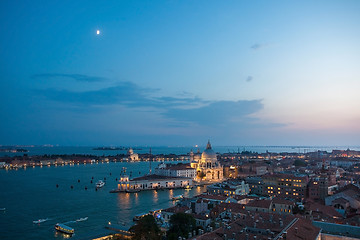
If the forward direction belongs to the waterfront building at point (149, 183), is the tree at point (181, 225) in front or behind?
in front

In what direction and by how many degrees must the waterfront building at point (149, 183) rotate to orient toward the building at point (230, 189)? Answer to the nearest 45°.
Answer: approximately 45° to its left

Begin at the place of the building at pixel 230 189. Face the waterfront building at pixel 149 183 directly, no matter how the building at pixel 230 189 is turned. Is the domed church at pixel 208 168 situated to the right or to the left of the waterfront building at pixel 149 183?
right

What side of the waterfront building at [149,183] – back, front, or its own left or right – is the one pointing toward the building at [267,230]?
front

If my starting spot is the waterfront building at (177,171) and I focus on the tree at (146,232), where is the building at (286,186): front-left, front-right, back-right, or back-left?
front-left

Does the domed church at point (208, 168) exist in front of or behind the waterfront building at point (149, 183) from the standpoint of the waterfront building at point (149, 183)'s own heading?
behind

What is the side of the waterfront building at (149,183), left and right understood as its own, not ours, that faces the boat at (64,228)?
front

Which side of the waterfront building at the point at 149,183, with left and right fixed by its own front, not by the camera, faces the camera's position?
front

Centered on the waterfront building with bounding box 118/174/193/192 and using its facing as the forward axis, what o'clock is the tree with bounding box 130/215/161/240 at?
The tree is roughly at 12 o'clock from the waterfront building.

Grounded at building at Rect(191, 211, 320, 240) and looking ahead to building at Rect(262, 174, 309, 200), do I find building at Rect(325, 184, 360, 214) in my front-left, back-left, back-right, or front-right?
front-right
